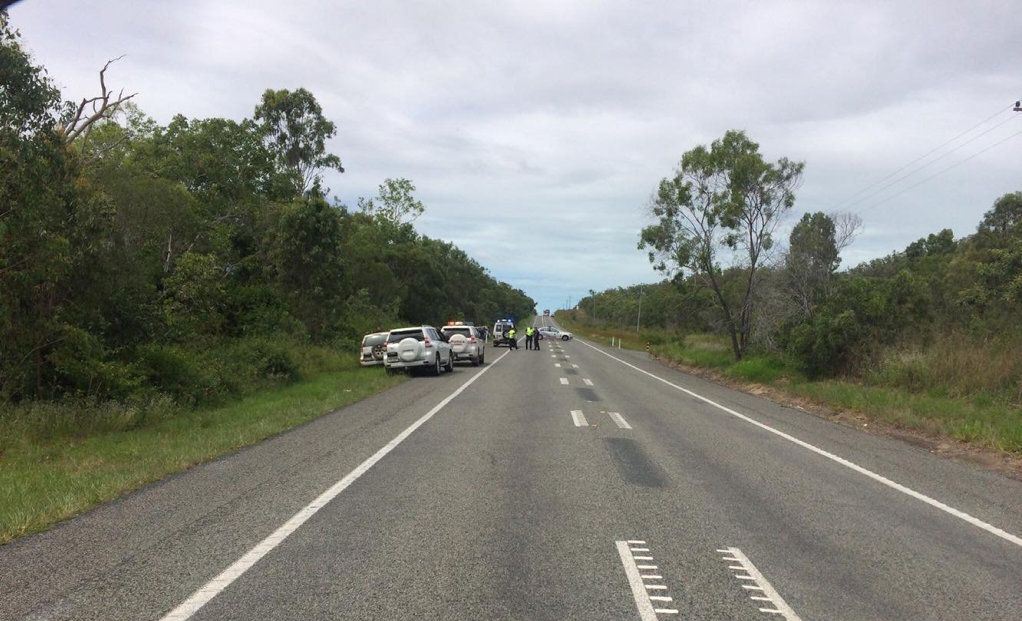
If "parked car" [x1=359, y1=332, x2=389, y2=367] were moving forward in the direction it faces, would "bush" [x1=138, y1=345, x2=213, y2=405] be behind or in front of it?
behind

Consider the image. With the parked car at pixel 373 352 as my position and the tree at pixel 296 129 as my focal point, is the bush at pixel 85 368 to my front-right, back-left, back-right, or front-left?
back-left

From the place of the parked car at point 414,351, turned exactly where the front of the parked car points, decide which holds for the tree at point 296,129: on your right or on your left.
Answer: on your left

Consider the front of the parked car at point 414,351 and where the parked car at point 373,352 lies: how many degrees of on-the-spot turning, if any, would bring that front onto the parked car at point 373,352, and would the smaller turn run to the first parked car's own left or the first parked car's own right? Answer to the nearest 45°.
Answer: approximately 90° to the first parked car's own left

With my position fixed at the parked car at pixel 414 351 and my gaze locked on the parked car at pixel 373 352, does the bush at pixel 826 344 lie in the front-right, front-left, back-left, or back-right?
back-right

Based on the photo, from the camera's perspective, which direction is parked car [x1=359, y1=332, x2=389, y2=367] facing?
away from the camera

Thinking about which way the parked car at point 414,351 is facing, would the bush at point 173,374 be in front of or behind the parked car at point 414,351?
behind

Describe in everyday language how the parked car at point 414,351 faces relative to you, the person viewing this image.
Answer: facing away from the viewer and to the right of the viewer
